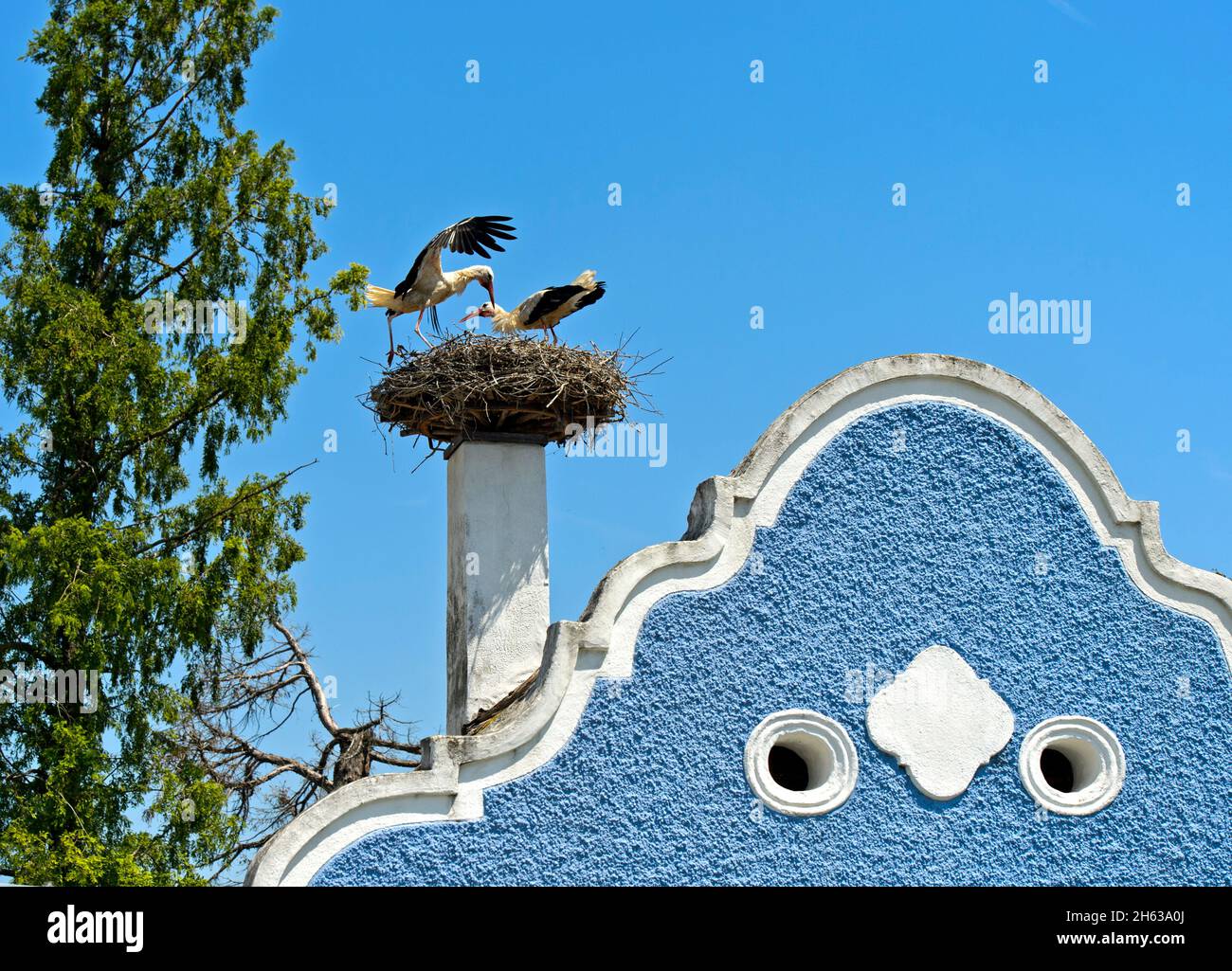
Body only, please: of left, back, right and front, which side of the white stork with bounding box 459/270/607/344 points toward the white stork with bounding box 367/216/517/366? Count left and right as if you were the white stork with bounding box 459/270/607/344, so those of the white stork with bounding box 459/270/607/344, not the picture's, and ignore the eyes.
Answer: front

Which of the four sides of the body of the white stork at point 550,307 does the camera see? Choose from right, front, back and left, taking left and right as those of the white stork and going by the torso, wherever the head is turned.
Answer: left

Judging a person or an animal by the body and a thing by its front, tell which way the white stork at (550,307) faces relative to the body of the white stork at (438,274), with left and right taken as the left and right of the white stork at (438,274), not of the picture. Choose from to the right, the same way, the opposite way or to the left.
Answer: the opposite way

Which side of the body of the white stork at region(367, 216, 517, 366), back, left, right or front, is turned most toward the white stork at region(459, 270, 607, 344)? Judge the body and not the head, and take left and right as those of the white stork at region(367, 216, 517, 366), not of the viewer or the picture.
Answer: front

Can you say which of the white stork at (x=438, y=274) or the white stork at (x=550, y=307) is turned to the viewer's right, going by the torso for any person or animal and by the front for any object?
the white stork at (x=438, y=274)

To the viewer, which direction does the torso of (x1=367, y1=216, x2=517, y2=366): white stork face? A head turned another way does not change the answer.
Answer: to the viewer's right
